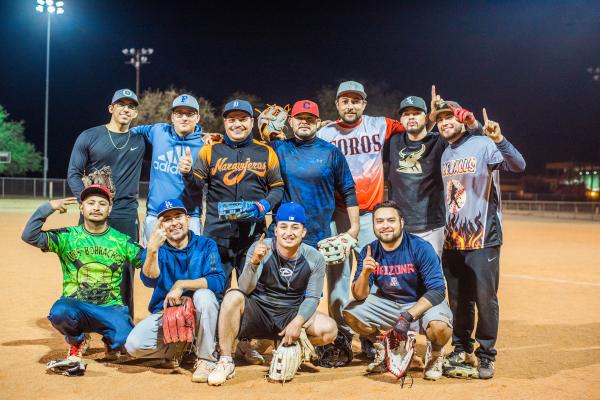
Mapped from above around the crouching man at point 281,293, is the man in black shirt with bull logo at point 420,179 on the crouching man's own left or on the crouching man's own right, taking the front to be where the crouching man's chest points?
on the crouching man's own left

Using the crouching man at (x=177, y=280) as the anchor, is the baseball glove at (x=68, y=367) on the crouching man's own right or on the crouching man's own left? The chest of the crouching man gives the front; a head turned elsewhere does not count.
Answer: on the crouching man's own right

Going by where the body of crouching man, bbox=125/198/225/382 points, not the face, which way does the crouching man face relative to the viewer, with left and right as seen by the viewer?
facing the viewer

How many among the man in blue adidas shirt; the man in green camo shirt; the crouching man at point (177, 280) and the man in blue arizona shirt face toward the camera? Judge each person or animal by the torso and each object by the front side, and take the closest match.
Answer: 4

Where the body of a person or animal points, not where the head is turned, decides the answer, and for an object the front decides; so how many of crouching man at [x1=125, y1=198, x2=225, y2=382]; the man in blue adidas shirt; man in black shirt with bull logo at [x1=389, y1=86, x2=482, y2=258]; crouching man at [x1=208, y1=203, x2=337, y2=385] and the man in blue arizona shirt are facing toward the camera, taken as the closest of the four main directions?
5

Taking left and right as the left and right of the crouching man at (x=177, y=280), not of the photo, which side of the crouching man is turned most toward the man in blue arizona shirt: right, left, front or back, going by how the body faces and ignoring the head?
left

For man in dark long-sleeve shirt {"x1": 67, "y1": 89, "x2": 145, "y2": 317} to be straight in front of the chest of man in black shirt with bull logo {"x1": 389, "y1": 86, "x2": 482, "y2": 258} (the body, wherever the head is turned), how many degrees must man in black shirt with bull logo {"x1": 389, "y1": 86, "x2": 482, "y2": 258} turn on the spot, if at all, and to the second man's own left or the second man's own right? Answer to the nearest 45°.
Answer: approximately 90° to the second man's own right

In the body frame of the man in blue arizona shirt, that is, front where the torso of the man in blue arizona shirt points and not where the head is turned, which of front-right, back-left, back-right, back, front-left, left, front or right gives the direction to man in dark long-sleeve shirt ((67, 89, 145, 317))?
right

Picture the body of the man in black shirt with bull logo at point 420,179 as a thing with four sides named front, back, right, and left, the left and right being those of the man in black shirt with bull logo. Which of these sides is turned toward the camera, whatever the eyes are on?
front

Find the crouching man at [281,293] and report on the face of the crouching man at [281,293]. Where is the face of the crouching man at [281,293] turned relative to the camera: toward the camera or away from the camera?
toward the camera

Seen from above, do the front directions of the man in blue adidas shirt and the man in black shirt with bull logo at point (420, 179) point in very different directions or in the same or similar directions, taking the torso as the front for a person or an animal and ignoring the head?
same or similar directions

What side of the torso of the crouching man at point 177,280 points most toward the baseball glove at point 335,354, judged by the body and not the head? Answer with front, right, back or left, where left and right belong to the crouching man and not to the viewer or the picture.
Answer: left
